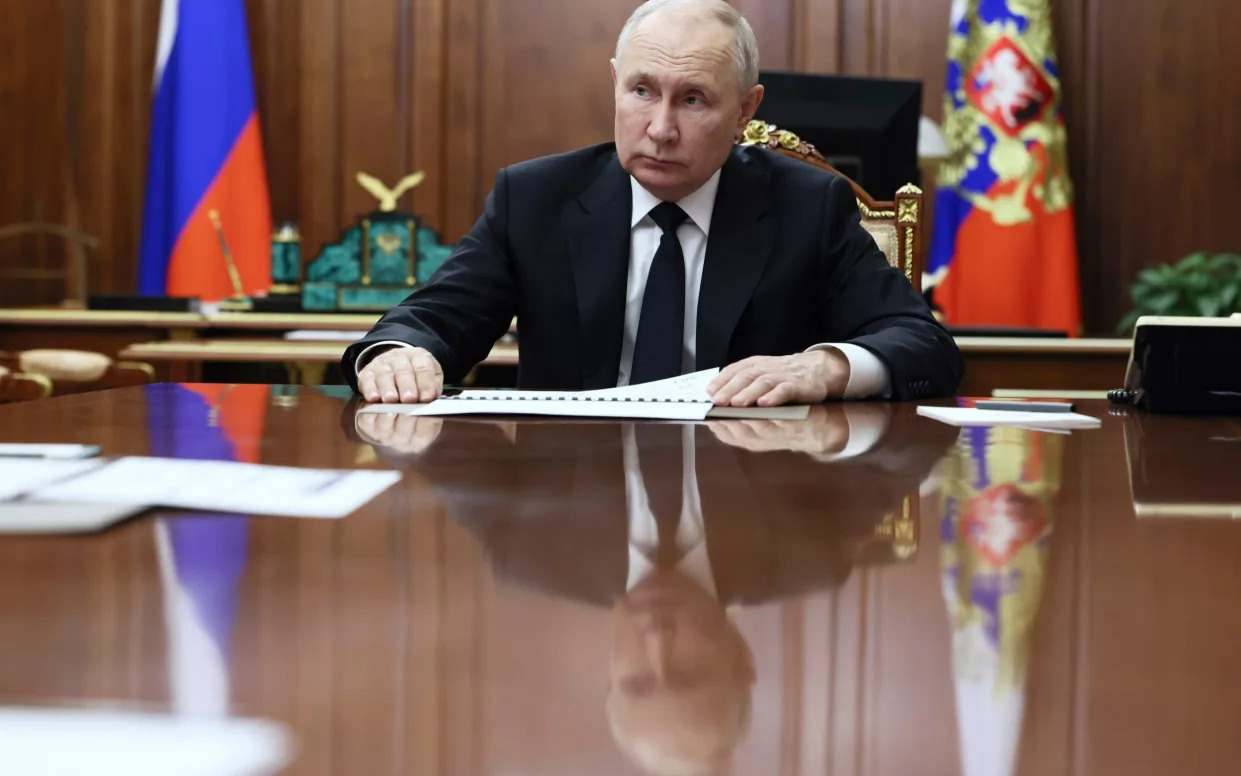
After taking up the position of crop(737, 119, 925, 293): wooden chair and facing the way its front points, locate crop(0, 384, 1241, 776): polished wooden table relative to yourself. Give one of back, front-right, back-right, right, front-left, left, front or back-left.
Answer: front

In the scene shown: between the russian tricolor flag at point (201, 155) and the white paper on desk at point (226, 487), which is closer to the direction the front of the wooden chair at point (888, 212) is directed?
the white paper on desk

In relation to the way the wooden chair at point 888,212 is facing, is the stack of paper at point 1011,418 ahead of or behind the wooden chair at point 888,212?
ahead

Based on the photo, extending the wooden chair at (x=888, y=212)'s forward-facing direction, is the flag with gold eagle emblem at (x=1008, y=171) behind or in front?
behind

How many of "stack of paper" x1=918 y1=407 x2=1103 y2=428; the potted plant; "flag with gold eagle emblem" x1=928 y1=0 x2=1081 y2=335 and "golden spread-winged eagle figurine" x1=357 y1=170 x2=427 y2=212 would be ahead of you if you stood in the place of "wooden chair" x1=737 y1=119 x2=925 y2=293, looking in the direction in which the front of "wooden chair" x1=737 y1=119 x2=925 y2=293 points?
1

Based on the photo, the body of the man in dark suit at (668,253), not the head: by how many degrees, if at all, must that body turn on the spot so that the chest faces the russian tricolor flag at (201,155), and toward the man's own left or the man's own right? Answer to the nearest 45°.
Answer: approximately 135° to the man's own right

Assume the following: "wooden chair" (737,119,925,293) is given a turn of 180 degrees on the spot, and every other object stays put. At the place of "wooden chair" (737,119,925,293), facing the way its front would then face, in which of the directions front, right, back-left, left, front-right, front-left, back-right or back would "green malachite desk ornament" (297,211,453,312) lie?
front-left

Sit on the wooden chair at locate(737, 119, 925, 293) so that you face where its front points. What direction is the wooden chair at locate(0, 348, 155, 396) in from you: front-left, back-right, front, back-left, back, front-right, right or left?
right

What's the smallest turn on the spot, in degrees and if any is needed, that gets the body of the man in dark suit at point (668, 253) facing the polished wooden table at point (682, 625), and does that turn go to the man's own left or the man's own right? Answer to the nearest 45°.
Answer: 0° — they already face it

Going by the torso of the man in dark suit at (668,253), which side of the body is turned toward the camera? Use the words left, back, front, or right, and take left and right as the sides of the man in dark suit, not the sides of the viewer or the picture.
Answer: front

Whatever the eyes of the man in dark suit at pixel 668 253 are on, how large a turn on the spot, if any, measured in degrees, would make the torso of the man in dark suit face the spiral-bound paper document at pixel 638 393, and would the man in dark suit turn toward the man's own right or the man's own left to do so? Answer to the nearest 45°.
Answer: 0° — they already face it

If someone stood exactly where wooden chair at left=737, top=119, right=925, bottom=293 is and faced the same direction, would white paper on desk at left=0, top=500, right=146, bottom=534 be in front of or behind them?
in front

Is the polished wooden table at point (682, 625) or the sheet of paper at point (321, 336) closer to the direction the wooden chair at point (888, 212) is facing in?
the polished wooden table

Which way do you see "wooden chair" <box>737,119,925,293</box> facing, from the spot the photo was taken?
facing the viewer

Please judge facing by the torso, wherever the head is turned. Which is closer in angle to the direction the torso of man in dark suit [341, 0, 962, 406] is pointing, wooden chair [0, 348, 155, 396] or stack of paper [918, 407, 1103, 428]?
the stack of paper
